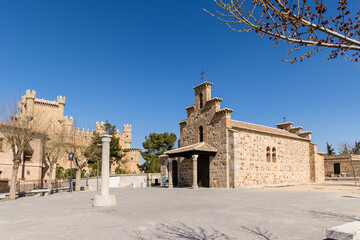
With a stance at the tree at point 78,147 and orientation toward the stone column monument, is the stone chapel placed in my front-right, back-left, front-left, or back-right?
front-left

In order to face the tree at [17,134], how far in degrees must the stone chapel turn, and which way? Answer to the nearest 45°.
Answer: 0° — it already faces it

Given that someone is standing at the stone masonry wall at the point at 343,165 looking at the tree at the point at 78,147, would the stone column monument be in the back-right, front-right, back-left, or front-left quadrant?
front-left

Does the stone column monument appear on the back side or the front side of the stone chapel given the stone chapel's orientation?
on the front side

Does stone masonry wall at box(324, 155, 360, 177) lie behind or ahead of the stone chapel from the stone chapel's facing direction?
behind

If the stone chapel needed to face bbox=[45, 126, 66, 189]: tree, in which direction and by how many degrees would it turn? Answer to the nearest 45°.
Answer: approximately 45° to its right

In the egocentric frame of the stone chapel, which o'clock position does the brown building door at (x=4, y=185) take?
The brown building door is roughly at 1 o'clock from the stone chapel.
